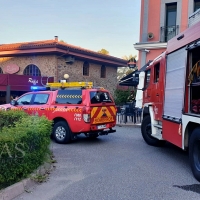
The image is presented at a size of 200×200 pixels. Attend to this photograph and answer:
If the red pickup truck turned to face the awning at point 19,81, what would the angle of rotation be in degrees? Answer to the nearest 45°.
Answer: approximately 45° to its right

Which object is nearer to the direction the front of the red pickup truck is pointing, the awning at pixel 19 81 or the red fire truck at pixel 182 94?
the awning

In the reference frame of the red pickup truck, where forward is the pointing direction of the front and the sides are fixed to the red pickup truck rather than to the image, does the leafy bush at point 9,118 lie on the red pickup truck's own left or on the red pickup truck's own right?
on the red pickup truck's own left

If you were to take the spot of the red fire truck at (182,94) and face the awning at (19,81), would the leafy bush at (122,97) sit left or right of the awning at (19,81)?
right

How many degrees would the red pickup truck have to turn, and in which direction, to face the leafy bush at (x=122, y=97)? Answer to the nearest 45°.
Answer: approximately 90° to its right

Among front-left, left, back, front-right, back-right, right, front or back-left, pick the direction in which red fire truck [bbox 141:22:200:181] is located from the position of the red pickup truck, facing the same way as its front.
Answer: back

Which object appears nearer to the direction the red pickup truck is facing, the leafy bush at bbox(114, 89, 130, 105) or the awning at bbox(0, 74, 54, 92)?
the awning

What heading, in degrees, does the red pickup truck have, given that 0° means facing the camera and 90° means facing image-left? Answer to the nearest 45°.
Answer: approximately 135°
